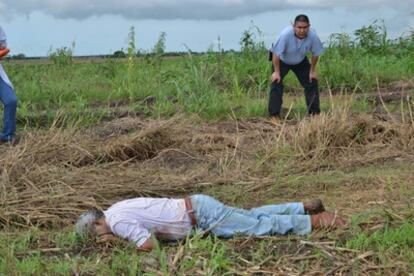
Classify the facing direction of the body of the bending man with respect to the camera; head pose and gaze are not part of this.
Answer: toward the camera

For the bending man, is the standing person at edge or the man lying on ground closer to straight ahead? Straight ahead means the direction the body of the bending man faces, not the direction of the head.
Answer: the man lying on ground

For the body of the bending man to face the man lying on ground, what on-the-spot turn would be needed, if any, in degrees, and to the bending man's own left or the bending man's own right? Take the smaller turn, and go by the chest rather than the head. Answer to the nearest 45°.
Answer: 0° — they already face them

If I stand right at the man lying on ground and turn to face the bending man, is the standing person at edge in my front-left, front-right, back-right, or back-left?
front-left

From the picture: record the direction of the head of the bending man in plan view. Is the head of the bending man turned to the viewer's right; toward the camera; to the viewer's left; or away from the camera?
toward the camera

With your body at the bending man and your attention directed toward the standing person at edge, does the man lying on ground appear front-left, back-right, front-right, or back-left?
front-left

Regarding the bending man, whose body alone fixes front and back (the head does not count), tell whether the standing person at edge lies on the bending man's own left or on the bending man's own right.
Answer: on the bending man's own right
